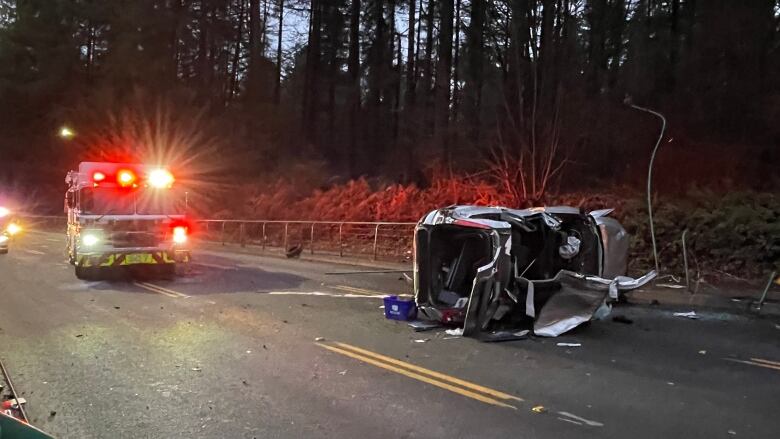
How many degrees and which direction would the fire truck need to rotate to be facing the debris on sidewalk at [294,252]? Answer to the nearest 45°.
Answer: approximately 135° to its left

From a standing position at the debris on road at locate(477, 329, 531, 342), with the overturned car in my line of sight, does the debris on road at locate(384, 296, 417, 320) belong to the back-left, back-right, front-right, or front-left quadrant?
front-left

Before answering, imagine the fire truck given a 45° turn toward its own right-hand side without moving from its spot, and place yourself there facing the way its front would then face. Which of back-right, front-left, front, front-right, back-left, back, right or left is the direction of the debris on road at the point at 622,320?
left

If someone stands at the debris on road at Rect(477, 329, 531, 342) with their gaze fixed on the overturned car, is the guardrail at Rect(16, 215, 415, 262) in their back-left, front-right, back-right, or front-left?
front-left

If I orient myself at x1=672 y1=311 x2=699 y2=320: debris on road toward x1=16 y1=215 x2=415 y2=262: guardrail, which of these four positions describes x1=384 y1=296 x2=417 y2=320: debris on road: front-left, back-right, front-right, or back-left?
front-left

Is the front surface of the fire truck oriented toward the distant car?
no

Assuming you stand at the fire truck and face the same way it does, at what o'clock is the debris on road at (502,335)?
The debris on road is roughly at 11 o'clock from the fire truck.

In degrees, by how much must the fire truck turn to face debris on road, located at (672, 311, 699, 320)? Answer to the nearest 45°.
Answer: approximately 45° to its left

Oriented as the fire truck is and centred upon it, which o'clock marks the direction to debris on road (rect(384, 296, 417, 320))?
The debris on road is roughly at 11 o'clock from the fire truck.

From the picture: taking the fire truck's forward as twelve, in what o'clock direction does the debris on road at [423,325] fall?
The debris on road is roughly at 11 o'clock from the fire truck.

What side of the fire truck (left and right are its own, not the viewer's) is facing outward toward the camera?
front

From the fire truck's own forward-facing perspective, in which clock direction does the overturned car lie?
The overturned car is roughly at 11 o'clock from the fire truck.

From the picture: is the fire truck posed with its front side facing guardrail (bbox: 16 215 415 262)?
no

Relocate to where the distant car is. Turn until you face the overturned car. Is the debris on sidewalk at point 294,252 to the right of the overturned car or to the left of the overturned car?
left
